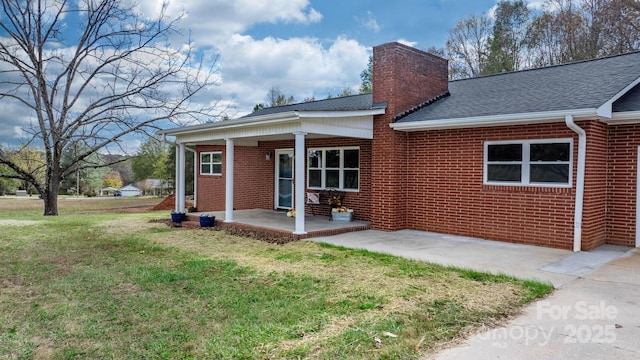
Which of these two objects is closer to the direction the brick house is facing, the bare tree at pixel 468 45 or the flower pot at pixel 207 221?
the flower pot

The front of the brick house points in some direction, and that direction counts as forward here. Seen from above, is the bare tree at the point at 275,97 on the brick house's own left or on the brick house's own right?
on the brick house's own right

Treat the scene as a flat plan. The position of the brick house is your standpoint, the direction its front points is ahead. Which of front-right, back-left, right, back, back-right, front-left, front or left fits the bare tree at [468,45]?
back-right

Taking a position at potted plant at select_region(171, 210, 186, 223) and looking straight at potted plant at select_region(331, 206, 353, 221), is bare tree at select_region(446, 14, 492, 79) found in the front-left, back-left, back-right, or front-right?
front-left

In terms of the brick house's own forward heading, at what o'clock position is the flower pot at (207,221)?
The flower pot is roughly at 2 o'clock from the brick house.

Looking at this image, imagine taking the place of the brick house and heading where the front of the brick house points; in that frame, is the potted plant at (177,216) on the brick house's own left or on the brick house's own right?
on the brick house's own right

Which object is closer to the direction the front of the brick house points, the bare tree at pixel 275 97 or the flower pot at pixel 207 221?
the flower pot

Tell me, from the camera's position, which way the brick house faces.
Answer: facing the viewer and to the left of the viewer

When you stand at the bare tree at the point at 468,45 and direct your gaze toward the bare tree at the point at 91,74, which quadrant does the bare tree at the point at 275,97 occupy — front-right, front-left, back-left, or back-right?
front-right

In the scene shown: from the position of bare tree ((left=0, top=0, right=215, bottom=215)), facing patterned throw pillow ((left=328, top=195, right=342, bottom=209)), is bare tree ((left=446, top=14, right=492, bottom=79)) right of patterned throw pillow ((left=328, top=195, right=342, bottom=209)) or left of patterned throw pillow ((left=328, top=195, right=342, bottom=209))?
left

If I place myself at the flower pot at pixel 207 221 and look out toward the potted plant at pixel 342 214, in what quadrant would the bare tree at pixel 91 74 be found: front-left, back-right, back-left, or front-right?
back-left

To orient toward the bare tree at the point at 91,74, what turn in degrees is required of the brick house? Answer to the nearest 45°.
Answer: approximately 45° to its right
